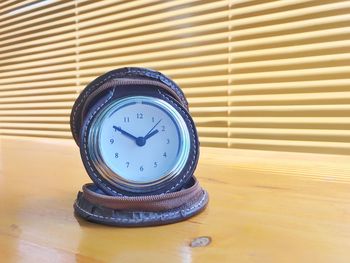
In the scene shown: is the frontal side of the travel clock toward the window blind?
no

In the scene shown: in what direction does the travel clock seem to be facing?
toward the camera
